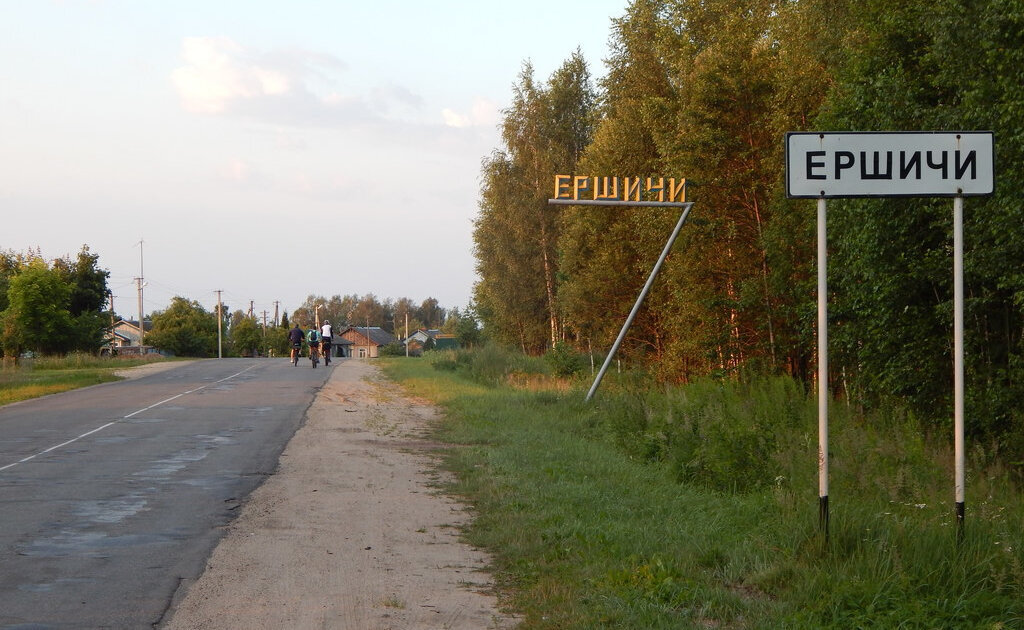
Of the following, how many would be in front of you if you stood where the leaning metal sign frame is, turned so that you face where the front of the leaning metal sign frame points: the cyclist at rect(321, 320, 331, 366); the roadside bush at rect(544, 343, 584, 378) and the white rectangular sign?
1

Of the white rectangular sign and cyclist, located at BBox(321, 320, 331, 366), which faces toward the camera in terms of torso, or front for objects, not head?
the white rectangular sign

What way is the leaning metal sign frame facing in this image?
toward the camera

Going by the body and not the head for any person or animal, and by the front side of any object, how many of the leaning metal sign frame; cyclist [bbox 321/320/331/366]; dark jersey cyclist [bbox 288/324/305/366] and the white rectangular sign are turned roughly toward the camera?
2

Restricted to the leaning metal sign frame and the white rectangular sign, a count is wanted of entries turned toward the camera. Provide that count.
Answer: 2

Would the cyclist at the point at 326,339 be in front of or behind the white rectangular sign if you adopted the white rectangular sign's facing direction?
behind

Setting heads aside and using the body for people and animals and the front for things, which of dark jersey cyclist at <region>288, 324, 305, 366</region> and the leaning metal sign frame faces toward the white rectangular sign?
the leaning metal sign frame

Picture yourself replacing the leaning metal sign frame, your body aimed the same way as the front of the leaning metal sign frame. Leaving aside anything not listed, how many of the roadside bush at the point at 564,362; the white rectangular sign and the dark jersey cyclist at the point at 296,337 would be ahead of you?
1

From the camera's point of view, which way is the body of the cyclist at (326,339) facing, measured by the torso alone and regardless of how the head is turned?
away from the camera

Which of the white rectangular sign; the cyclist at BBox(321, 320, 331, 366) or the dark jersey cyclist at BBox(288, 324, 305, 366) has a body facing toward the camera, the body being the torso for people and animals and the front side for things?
the white rectangular sign

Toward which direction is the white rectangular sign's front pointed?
toward the camera

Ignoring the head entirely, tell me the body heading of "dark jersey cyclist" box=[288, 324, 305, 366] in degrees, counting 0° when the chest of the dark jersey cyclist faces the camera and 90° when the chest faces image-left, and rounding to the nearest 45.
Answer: approximately 180°
